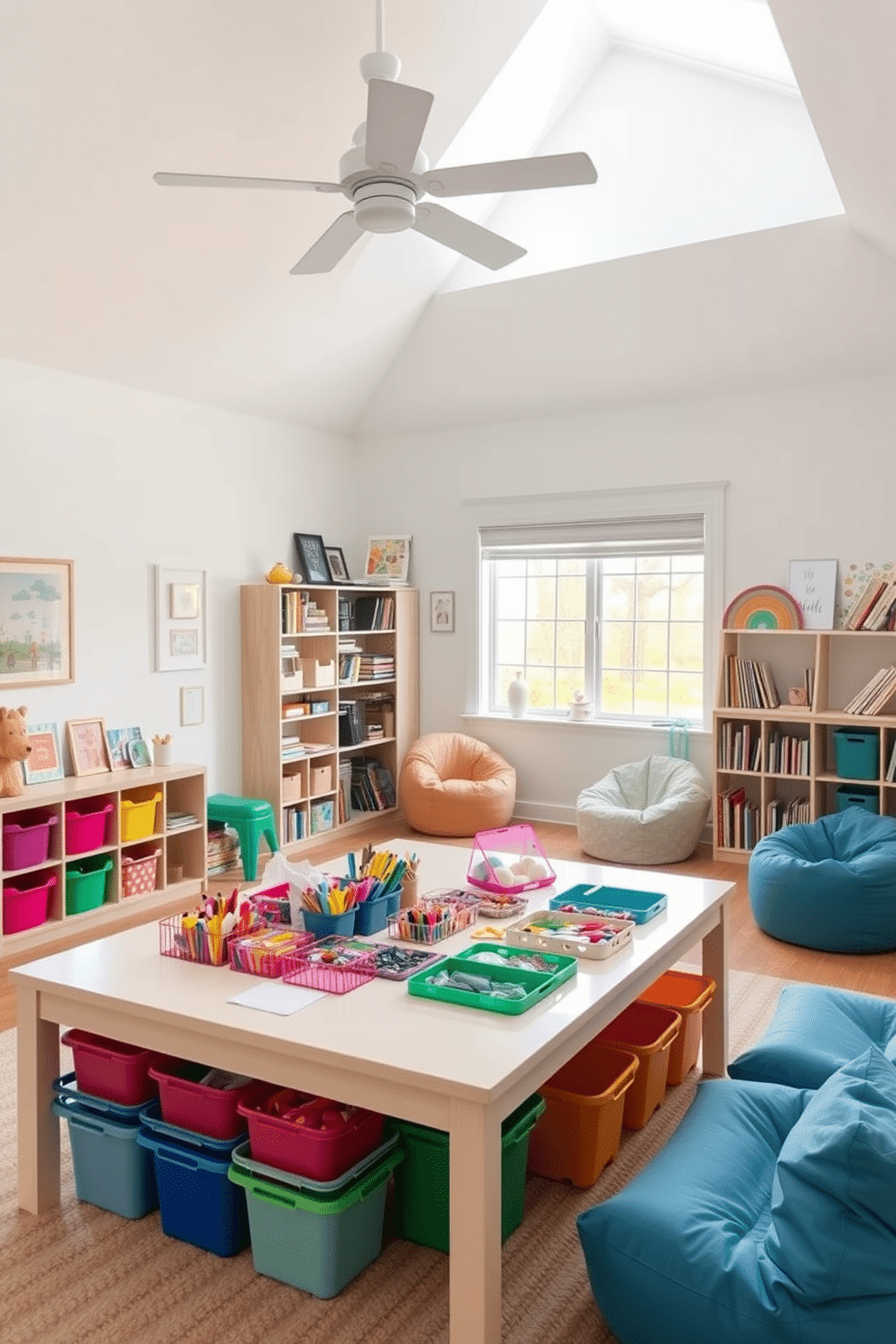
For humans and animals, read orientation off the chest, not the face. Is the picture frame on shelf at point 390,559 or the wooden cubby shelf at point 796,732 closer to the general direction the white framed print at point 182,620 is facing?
the wooden cubby shelf

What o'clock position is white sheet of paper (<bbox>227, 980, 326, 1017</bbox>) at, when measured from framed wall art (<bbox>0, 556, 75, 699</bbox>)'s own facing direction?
The white sheet of paper is roughly at 1 o'clock from the framed wall art.

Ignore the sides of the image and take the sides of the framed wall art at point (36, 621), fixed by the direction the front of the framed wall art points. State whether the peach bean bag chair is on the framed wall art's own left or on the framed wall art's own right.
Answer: on the framed wall art's own left

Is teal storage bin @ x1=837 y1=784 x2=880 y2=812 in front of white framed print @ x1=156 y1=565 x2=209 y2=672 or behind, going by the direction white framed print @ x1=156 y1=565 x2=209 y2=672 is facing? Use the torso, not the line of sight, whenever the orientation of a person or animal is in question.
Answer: in front

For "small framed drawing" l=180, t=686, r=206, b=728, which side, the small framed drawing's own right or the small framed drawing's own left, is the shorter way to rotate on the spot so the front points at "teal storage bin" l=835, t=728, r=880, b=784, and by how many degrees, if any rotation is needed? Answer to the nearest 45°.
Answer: approximately 45° to the small framed drawing's own left

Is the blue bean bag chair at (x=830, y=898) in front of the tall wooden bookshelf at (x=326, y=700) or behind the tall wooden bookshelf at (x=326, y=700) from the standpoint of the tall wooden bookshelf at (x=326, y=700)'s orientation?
in front

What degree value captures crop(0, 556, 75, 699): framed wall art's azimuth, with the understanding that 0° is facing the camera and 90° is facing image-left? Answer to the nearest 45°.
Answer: approximately 315°

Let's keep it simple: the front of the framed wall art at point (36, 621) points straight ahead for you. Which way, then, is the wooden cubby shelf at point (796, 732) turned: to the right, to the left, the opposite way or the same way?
to the right

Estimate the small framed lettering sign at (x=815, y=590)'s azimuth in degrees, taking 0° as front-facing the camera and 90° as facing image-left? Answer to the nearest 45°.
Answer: approximately 0°

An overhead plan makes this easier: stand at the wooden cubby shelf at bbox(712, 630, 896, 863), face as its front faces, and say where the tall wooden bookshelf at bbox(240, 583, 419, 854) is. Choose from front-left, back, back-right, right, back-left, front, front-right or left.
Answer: right

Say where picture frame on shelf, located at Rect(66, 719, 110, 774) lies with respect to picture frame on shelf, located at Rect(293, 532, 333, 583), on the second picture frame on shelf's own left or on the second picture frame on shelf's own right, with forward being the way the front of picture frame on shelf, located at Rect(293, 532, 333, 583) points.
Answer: on the second picture frame on shelf's own right
